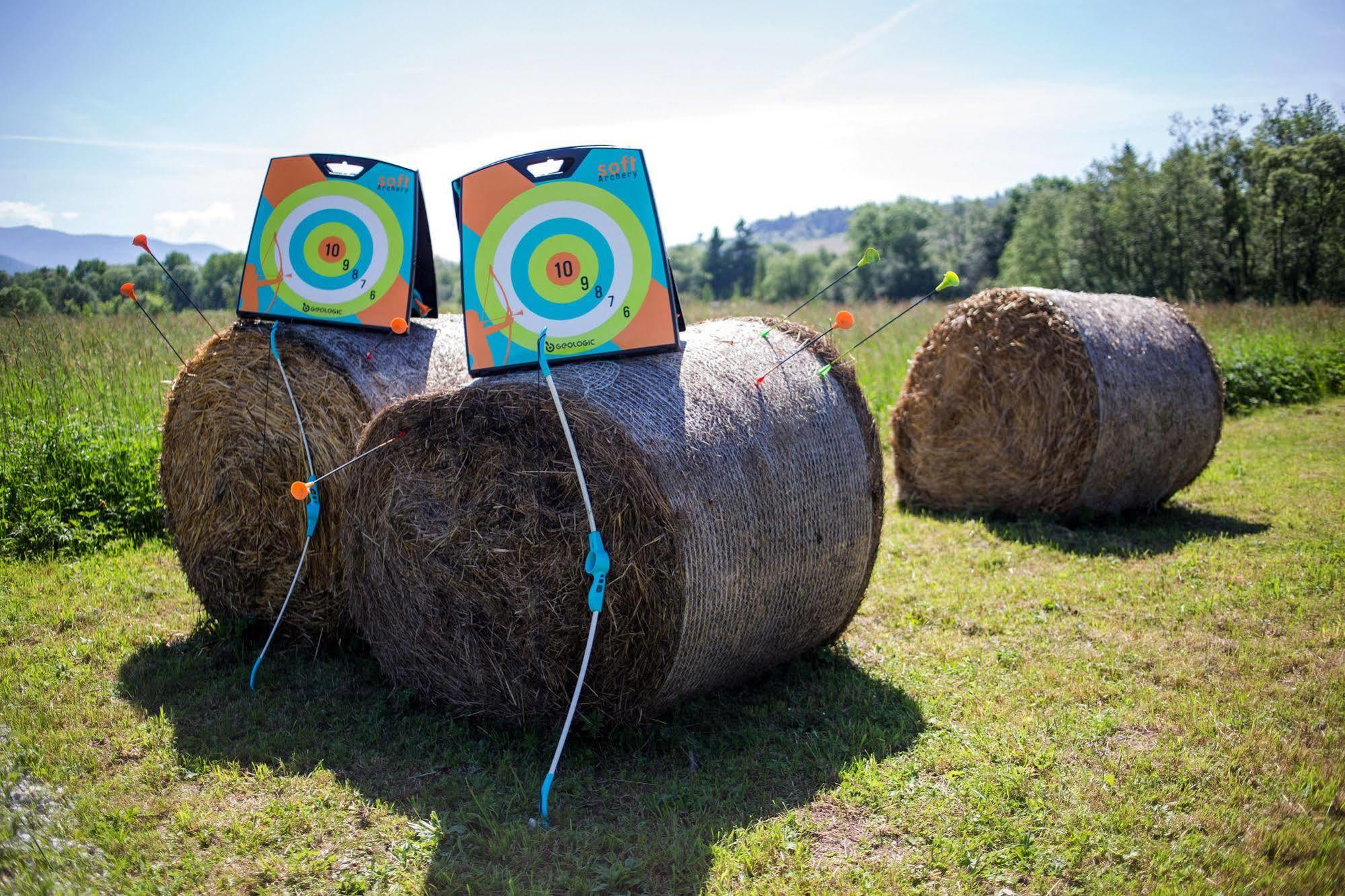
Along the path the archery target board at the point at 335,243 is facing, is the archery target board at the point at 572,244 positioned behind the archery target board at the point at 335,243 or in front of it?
in front

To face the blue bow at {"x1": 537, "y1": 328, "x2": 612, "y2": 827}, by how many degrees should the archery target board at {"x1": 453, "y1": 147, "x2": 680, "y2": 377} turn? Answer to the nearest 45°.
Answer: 0° — it already faces it

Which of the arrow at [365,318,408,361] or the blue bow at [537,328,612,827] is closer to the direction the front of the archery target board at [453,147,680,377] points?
the blue bow

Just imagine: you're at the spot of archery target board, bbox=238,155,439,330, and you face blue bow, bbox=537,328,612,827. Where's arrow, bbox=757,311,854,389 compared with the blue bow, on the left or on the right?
left

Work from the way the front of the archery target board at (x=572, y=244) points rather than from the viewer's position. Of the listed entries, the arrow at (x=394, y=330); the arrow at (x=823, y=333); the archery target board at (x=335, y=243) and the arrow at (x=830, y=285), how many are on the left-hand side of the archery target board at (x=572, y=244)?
2

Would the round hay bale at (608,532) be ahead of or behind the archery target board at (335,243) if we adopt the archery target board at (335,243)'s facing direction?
ahead

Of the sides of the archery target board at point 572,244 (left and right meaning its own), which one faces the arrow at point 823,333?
left

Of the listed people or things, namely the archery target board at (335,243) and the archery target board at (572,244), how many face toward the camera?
2

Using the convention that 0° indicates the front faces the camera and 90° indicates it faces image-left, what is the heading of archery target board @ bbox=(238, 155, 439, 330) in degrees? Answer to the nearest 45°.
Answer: approximately 0°
